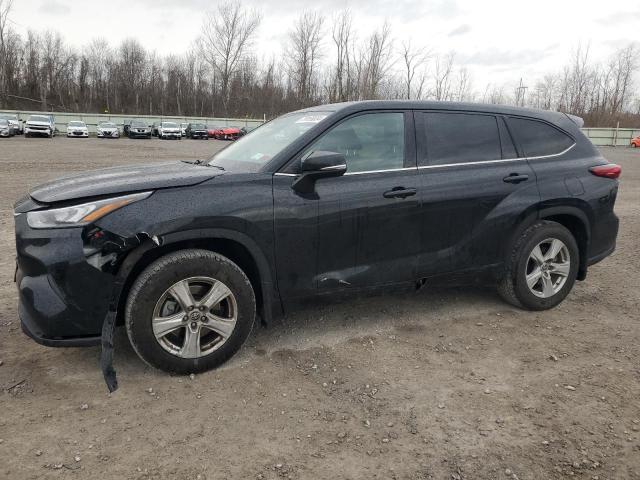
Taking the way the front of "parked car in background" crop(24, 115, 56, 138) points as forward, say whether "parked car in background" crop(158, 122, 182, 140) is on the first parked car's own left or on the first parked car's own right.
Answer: on the first parked car's own left

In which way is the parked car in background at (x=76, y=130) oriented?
toward the camera

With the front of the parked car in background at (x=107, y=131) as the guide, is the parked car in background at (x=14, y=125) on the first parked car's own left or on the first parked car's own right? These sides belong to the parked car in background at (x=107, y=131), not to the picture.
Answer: on the first parked car's own right

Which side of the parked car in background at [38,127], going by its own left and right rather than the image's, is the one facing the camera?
front

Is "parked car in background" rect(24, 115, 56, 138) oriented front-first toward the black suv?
yes

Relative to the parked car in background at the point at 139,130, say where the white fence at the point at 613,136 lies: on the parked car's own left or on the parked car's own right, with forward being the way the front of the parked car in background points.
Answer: on the parked car's own left

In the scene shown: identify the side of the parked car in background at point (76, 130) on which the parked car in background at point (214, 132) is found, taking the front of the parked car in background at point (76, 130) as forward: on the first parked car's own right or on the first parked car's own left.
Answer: on the first parked car's own left

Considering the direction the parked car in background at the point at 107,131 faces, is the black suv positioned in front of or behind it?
in front

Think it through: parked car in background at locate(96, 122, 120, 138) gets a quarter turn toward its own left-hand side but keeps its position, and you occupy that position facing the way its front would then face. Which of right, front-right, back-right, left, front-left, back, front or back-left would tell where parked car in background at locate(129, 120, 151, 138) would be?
front-left

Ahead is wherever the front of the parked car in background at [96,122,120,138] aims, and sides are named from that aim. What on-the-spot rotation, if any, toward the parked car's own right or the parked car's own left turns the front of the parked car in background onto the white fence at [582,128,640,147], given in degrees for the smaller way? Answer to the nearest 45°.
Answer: approximately 90° to the parked car's own left

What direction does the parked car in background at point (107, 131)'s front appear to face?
toward the camera

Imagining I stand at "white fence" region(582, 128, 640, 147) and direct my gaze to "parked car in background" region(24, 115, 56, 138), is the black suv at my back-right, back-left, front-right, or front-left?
front-left

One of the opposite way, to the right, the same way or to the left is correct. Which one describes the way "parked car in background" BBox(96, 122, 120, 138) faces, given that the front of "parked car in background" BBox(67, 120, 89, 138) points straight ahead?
the same way

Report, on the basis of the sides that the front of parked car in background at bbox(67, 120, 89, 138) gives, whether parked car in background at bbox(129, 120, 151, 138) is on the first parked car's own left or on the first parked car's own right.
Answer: on the first parked car's own left
